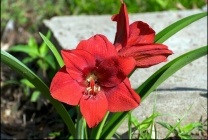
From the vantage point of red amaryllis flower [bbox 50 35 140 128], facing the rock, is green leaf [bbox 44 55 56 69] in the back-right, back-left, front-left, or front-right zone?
front-left

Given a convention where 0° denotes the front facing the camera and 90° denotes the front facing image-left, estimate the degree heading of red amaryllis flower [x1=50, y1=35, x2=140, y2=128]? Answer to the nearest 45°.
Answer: approximately 0°

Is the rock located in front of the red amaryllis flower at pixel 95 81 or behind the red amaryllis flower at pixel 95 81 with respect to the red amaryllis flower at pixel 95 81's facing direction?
behind

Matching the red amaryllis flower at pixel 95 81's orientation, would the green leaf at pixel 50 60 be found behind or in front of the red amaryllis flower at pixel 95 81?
behind
